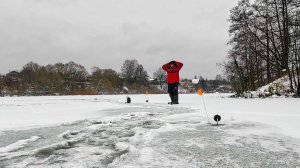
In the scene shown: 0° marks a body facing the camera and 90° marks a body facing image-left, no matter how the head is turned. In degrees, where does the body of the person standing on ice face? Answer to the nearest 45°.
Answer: approximately 0°
